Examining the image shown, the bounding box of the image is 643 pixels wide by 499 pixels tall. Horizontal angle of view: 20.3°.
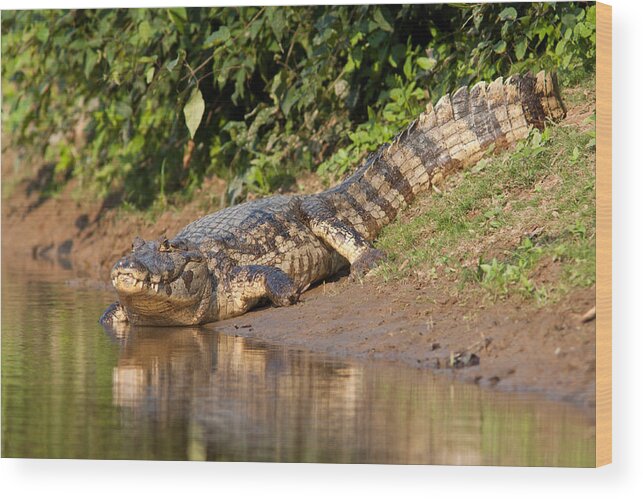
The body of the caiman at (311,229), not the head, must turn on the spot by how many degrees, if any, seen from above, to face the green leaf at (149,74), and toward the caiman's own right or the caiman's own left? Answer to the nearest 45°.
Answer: approximately 90° to the caiman's own right

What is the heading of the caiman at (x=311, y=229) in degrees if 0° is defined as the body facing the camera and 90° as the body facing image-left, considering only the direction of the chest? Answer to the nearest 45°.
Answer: approximately 45°
